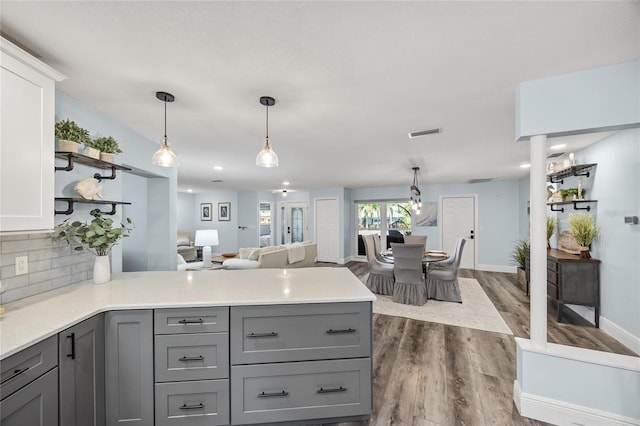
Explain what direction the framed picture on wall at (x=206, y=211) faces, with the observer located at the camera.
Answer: facing the viewer

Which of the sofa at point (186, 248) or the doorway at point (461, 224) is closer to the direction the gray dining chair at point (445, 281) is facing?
the sofa

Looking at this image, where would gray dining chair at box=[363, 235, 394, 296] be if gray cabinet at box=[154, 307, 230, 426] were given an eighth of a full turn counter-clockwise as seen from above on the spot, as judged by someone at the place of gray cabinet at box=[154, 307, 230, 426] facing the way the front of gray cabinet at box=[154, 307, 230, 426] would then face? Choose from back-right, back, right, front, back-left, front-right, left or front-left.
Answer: left

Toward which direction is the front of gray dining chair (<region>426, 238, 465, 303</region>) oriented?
to the viewer's left

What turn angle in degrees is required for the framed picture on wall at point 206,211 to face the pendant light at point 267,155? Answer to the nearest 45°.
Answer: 0° — it already faces it

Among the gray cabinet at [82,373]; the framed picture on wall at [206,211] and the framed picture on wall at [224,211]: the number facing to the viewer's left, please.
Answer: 0

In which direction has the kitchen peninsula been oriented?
toward the camera

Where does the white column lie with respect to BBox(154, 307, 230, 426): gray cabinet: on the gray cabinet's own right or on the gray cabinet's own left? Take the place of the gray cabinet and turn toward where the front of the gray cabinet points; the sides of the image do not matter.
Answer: on the gray cabinet's own left

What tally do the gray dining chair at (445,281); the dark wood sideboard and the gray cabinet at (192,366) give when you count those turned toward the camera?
1

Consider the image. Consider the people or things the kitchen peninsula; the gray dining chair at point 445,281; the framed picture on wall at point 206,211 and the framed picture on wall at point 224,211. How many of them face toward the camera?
3

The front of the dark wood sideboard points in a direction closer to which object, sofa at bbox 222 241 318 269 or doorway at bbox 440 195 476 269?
the sofa

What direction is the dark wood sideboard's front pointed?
to the viewer's left

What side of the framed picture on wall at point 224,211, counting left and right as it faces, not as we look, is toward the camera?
front

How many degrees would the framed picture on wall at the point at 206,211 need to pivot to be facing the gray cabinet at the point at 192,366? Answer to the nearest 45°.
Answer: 0° — it already faces it
